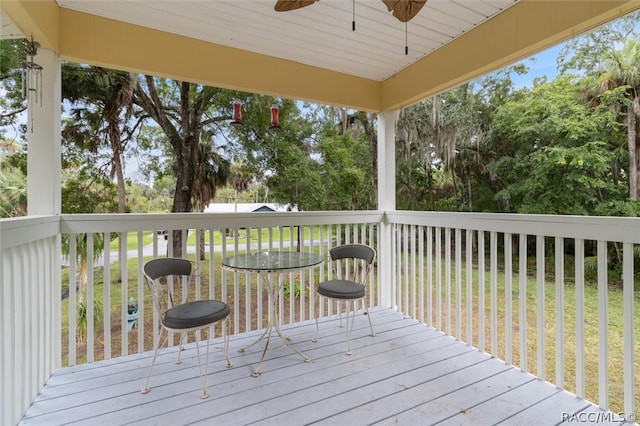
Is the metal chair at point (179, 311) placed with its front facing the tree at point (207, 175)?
no

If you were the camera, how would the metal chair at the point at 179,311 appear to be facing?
facing the viewer and to the right of the viewer

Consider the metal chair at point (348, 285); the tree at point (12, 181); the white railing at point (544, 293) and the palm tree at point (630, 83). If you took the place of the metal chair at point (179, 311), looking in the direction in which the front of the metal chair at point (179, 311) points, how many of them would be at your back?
1

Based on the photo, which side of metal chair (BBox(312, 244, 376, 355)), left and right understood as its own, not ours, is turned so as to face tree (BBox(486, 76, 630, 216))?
back

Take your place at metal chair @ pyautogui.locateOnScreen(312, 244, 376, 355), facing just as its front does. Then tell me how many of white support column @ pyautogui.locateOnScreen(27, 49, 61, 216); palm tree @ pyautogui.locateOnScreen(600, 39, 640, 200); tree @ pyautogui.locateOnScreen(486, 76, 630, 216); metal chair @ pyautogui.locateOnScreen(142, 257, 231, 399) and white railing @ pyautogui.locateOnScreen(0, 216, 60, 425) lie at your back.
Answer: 2

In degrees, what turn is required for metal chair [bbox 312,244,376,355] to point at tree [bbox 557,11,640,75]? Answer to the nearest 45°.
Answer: approximately 180°

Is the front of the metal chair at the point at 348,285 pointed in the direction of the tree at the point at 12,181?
no

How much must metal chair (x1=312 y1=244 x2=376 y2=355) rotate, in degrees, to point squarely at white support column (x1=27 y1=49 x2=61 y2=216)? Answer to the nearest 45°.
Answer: approximately 45° to its right

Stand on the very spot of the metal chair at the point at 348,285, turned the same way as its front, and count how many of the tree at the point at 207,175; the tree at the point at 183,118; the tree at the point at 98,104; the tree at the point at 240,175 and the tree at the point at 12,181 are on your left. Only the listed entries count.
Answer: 0

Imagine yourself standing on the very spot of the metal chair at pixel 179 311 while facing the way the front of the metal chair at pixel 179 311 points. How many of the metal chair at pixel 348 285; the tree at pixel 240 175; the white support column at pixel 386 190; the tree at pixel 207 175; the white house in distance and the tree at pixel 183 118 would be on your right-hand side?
0

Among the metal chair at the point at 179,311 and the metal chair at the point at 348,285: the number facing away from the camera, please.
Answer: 0

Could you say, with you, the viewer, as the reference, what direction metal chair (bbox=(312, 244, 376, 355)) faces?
facing the viewer and to the left of the viewer

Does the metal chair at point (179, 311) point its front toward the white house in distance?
no

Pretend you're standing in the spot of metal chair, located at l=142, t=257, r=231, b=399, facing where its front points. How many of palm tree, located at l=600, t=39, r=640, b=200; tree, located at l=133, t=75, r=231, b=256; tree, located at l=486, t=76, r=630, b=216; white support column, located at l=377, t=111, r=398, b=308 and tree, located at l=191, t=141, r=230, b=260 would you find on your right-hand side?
0

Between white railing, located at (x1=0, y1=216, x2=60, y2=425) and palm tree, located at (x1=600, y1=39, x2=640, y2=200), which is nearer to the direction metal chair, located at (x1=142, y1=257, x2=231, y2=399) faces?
the palm tree
